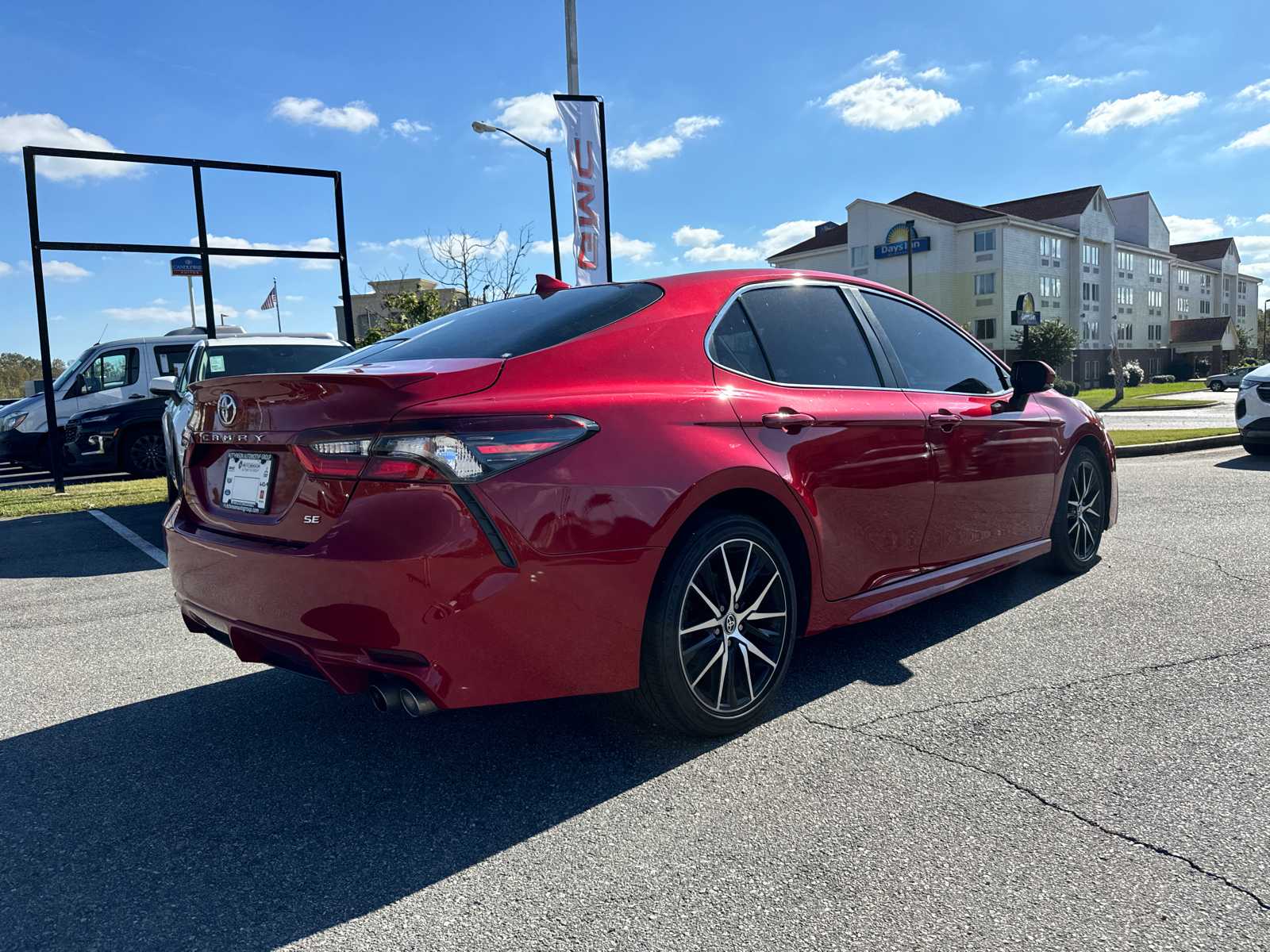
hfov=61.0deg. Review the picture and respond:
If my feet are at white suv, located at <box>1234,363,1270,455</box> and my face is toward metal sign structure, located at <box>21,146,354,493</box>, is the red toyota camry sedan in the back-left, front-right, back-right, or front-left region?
front-left

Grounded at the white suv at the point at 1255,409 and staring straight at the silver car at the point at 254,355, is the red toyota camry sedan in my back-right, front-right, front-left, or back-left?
front-left

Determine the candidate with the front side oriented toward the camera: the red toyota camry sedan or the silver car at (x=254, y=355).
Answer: the silver car

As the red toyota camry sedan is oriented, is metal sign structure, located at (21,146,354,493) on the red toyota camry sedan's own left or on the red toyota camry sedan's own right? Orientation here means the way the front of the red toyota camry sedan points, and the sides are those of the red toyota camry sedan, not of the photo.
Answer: on the red toyota camry sedan's own left

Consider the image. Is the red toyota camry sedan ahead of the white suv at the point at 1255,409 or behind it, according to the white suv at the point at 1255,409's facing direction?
ahead

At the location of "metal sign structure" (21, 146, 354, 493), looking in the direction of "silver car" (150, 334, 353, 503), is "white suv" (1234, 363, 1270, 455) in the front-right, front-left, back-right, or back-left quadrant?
front-left

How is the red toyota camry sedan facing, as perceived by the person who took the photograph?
facing away from the viewer and to the right of the viewer

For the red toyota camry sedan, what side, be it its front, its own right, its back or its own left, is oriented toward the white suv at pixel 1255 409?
front

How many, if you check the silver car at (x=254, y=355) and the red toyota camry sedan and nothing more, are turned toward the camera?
1

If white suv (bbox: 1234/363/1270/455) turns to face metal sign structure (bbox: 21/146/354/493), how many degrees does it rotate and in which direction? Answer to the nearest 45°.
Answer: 0° — it already faces it

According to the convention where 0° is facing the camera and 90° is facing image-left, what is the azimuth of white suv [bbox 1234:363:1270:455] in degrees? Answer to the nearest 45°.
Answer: approximately 45°

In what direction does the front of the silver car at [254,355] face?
toward the camera

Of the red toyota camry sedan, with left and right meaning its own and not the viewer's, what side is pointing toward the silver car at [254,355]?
left

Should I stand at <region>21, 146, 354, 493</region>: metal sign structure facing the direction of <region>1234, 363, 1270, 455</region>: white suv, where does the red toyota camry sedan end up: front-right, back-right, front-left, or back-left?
front-right
